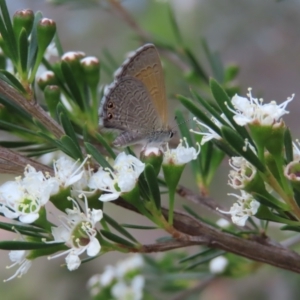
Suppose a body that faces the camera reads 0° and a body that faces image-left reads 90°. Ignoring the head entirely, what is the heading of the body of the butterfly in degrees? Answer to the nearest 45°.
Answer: approximately 270°
